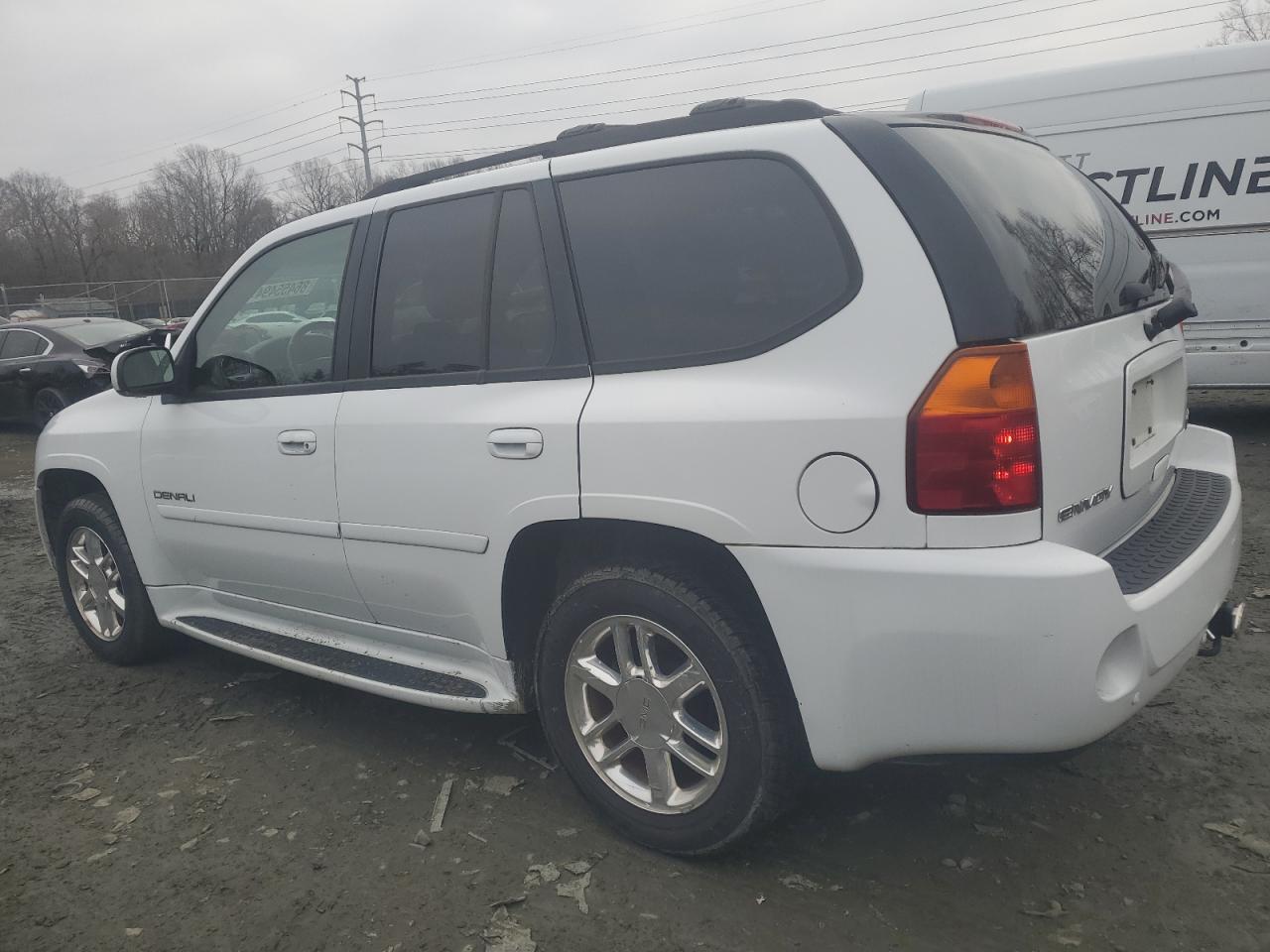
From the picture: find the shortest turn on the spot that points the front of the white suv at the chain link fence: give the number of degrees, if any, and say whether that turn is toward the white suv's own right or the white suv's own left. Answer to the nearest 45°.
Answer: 0° — it already faces it

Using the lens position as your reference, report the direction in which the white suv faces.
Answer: facing away from the viewer and to the left of the viewer

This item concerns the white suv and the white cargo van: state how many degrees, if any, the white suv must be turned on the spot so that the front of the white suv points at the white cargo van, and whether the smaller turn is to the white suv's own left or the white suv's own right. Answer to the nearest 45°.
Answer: approximately 90° to the white suv's own right

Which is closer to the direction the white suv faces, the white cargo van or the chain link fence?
the chain link fence
